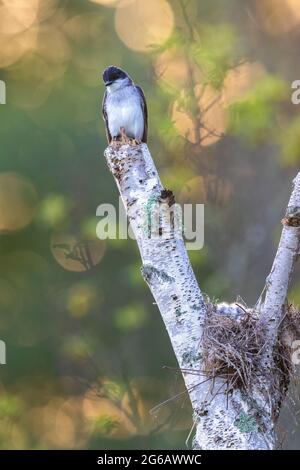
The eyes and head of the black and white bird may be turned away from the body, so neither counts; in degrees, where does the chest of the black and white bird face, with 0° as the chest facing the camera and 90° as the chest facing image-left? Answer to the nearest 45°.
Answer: approximately 0°
